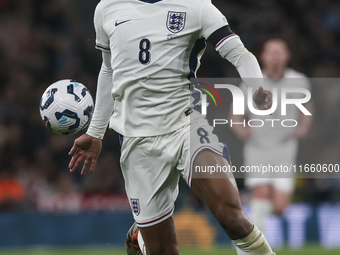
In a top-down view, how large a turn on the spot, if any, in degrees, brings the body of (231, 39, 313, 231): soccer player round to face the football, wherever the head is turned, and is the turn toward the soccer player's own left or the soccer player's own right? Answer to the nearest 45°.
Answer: approximately 45° to the soccer player's own right

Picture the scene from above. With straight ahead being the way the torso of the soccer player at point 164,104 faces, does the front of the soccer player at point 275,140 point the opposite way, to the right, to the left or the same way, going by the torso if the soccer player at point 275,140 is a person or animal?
the same way

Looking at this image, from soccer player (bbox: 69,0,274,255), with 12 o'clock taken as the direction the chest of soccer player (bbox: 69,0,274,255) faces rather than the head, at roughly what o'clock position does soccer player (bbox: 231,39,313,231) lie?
soccer player (bbox: 231,39,313,231) is roughly at 7 o'clock from soccer player (bbox: 69,0,274,255).

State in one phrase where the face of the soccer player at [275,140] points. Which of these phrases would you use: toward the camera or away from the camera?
toward the camera

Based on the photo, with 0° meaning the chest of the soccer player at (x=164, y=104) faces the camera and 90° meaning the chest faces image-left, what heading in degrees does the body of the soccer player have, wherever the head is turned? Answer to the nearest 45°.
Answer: approximately 0°

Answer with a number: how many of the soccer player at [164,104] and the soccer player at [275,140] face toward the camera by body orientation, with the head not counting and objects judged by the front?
2

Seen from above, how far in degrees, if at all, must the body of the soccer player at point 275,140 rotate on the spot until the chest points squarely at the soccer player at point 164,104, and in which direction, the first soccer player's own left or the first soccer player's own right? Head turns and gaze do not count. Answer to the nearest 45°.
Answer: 0° — they already face them

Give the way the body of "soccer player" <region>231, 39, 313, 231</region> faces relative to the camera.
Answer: toward the camera
